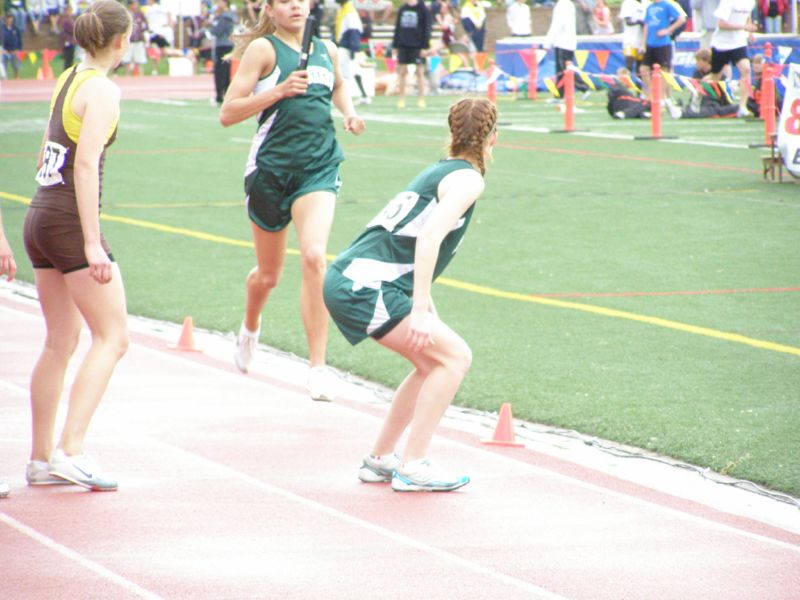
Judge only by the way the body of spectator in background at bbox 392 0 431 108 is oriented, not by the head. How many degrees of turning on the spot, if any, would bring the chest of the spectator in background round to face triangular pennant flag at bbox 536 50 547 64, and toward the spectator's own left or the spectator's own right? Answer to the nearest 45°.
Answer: approximately 135° to the spectator's own left

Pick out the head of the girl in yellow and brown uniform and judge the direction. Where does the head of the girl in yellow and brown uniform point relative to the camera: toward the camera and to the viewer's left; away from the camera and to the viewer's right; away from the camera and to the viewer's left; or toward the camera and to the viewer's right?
away from the camera and to the viewer's right

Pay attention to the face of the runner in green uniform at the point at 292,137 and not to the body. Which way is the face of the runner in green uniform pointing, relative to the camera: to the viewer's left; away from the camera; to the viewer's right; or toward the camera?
toward the camera

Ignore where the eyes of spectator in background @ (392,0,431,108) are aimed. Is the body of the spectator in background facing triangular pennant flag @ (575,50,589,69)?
no

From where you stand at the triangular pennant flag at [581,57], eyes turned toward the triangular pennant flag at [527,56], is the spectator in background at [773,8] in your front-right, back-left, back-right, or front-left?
back-right

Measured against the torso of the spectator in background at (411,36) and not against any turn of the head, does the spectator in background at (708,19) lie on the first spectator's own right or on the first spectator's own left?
on the first spectator's own left

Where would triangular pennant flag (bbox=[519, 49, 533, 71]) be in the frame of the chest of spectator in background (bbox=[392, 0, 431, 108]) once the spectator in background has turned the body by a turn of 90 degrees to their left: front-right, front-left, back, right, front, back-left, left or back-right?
front-left

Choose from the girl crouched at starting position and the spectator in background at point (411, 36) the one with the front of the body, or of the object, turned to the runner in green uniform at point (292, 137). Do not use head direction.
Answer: the spectator in background

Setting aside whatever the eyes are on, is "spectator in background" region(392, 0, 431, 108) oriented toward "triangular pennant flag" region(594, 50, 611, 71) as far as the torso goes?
no

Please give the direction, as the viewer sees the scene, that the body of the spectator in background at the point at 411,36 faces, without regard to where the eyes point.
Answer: toward the camera
